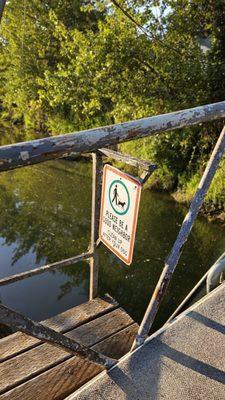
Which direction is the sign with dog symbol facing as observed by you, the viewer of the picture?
facing the viewer and to the left of the viewer

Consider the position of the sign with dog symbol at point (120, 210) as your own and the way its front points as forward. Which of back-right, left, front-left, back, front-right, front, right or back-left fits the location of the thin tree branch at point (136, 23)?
back-right
